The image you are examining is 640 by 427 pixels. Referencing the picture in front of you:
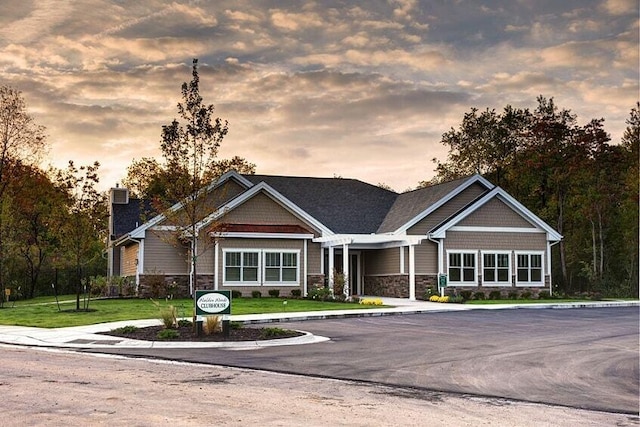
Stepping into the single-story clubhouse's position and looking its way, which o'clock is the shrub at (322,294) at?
The shrub is roughly at 1 o'clock from the single-story clubhouse.

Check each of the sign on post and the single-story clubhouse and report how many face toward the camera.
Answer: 2

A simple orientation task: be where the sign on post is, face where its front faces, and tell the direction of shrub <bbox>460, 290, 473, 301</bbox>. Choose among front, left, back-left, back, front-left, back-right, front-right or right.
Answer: back-left

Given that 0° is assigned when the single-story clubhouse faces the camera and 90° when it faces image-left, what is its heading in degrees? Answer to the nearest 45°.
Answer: approximately 0°

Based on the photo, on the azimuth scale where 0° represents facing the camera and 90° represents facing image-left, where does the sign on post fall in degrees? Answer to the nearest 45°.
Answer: approximately 0°

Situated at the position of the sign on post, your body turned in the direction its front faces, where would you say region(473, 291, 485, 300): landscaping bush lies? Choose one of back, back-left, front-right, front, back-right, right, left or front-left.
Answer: back-left

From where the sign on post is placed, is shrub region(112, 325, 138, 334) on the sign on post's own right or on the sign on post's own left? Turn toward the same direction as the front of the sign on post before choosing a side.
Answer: on the sign on post's own right

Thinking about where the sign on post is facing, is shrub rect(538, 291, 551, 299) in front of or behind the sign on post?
behind

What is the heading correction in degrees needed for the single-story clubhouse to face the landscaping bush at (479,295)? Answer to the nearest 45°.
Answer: approximately 90° to its left

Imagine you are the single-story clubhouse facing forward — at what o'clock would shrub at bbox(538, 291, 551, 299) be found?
The shrub is roughly at 9 o'clock from the single-story clubhouse.
